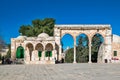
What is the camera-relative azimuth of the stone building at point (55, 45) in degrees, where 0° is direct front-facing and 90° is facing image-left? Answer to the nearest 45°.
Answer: approximately 0°
